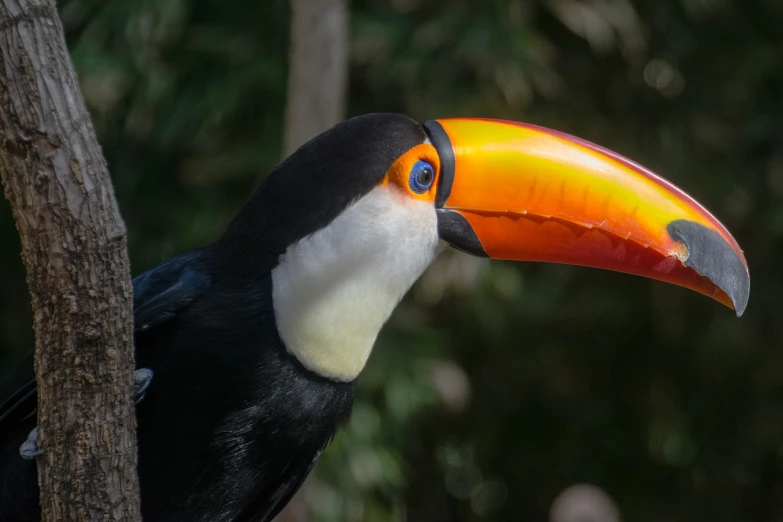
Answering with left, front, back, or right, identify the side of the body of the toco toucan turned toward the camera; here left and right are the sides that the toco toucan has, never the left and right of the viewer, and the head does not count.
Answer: right
